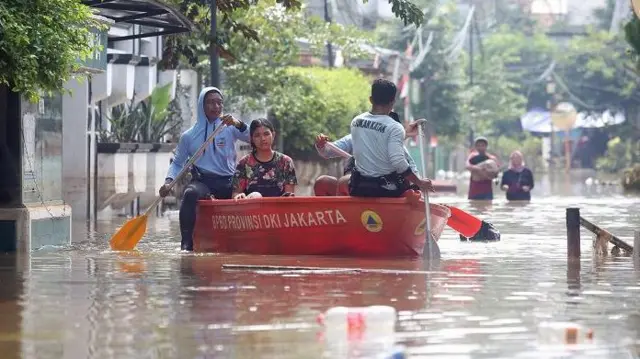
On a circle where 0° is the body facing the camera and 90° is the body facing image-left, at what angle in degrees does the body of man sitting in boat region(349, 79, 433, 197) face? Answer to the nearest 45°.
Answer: approximately 225°

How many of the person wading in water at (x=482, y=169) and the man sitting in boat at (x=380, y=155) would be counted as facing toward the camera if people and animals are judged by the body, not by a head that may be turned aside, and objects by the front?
1

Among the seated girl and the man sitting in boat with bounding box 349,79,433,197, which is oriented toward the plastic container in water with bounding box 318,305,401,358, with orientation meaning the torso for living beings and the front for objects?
the seated girl

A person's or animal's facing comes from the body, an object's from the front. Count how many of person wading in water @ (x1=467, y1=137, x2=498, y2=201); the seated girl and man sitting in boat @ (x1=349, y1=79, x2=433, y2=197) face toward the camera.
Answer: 2

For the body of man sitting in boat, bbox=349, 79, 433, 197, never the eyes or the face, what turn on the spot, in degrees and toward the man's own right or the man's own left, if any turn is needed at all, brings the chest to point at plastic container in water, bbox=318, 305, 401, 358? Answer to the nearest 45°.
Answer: approximately 135° to the man's own right
